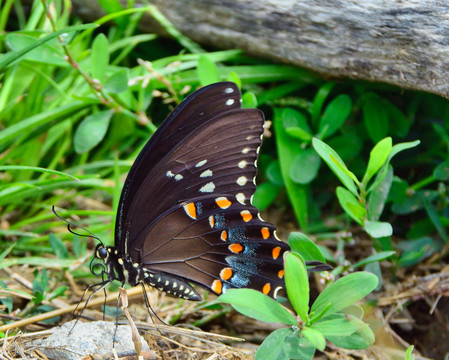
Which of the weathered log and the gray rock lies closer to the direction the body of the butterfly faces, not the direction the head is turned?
the gray rock

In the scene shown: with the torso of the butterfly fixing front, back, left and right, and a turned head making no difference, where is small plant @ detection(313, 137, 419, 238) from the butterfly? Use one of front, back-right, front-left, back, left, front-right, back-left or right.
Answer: back

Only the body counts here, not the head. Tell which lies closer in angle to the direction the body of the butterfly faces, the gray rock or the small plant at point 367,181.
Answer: the gray rock

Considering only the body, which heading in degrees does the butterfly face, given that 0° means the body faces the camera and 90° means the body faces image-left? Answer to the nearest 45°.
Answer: approximately 90°

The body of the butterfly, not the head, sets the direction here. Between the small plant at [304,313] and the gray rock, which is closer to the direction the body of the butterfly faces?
the gray rock

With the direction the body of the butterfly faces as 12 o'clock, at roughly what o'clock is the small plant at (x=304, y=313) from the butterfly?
The small plant is roughly at 8 o'clock from the butterfly.
